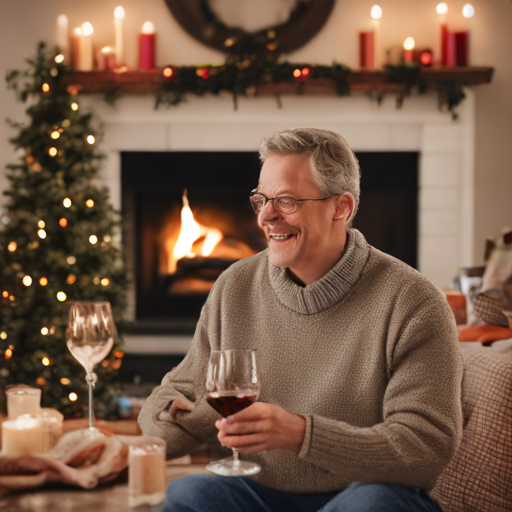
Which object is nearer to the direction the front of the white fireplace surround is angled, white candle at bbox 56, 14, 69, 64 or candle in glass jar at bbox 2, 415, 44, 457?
the candle in glass jar

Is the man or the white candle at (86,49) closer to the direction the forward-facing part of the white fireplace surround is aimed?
the man

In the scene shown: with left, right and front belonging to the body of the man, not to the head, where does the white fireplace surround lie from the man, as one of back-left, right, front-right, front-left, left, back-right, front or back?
back-right

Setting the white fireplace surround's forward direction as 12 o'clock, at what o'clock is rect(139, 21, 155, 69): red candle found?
The red candle is roughly at 3 o'clock from the white fireplace surround.

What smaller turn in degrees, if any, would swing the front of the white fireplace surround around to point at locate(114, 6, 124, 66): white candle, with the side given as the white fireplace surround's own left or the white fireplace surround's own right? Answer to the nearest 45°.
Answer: approximately 90° to the white fireplace surround's own right

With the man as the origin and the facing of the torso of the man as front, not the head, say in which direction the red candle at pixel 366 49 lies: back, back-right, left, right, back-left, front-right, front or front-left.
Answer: back-right

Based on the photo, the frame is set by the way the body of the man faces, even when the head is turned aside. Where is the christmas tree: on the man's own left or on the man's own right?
on the man's own right

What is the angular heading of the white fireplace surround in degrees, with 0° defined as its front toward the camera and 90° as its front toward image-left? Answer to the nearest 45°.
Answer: approximately 0°

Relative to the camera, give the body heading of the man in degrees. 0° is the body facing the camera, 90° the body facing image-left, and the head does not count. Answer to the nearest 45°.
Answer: approximately 45°

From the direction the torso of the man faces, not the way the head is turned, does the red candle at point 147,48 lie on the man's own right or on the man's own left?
on the man's own right

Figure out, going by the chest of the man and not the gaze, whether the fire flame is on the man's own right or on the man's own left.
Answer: on the man's own right

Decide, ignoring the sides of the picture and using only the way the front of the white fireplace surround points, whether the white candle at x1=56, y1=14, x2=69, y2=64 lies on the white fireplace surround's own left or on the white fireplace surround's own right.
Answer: on the white fireplace surround's own right
